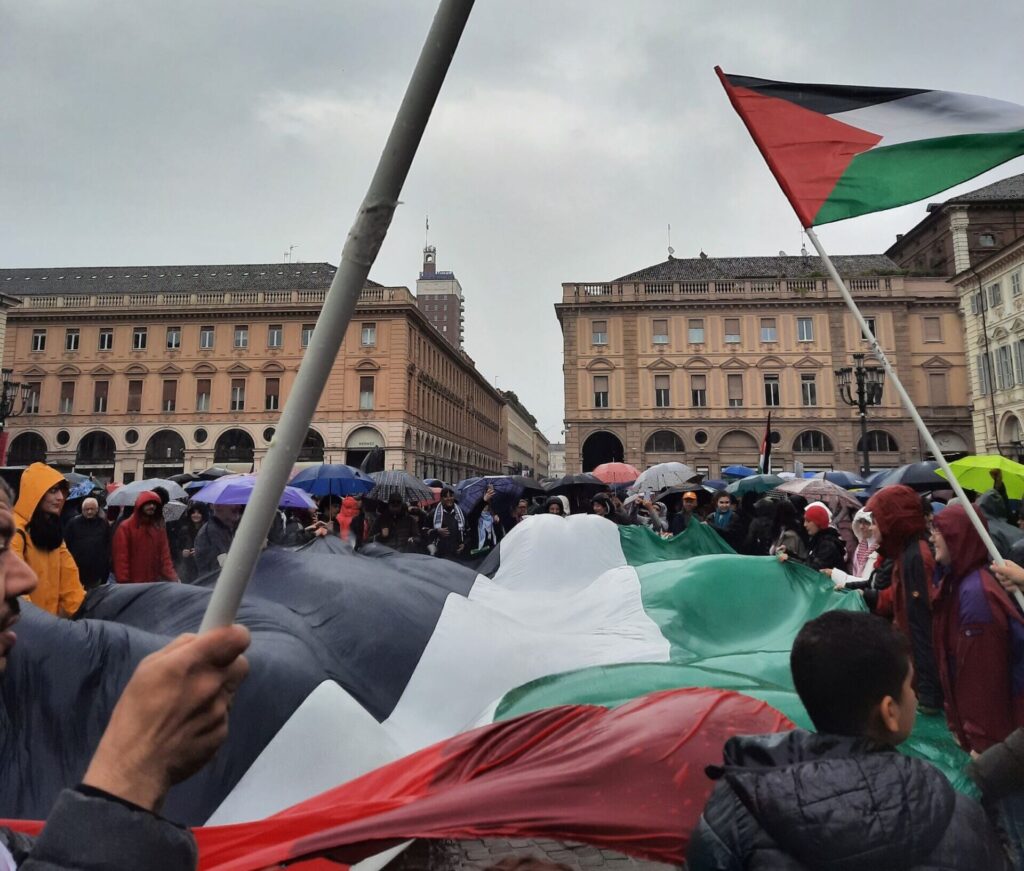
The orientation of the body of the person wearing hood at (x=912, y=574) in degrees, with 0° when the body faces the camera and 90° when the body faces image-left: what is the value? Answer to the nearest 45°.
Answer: approximately 90°

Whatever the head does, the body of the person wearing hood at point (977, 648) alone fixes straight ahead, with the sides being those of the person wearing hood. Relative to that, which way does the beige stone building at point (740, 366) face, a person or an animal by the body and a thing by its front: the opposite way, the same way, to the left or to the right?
to the left

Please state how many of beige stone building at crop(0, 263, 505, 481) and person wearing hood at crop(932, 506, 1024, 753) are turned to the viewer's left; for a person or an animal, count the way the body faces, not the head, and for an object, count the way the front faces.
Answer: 1

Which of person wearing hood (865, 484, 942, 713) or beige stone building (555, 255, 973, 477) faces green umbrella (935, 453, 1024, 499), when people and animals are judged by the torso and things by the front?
the beige stone building

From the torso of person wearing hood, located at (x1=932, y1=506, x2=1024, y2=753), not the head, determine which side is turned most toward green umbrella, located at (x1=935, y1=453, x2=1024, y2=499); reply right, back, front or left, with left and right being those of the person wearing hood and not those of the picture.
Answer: right

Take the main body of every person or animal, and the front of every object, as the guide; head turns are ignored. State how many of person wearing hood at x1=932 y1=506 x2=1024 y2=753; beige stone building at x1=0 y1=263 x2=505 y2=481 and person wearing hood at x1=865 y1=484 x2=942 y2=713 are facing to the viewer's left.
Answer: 2

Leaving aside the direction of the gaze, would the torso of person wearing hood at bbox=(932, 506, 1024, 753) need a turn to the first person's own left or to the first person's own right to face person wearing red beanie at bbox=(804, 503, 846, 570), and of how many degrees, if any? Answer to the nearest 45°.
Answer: approximately 90° to the first person's own right

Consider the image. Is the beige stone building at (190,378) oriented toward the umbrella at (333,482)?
yes

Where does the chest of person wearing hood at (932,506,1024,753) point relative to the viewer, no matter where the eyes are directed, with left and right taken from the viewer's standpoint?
facing to the left of the viewer

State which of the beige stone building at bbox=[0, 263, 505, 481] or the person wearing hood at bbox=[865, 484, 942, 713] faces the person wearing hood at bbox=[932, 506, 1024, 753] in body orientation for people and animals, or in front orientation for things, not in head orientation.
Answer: the beige stone building
